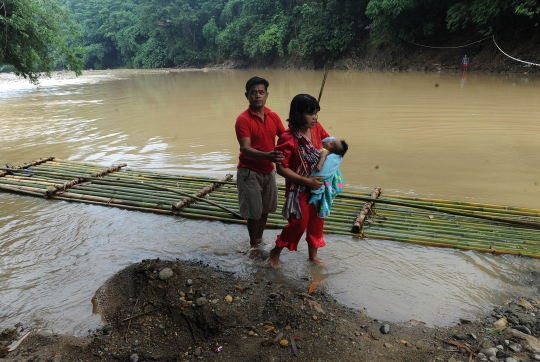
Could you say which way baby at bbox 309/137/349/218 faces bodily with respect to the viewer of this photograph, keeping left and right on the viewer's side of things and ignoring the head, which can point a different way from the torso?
facing to the left of the viewer

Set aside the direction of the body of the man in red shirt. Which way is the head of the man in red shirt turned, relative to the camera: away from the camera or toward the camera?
toward the camera

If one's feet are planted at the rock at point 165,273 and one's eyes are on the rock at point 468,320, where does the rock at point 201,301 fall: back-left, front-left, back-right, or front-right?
front-right

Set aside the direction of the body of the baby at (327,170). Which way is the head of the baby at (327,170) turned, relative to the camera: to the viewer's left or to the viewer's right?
to the viewer's left

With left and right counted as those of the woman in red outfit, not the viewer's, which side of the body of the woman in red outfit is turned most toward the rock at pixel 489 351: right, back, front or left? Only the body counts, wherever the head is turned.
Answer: front

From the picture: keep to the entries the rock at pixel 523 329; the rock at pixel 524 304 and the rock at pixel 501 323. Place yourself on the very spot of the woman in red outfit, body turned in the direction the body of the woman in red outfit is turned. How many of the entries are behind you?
0

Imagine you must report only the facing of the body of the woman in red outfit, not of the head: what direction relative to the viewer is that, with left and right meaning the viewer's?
facing the viewer and to the right of the viewer
